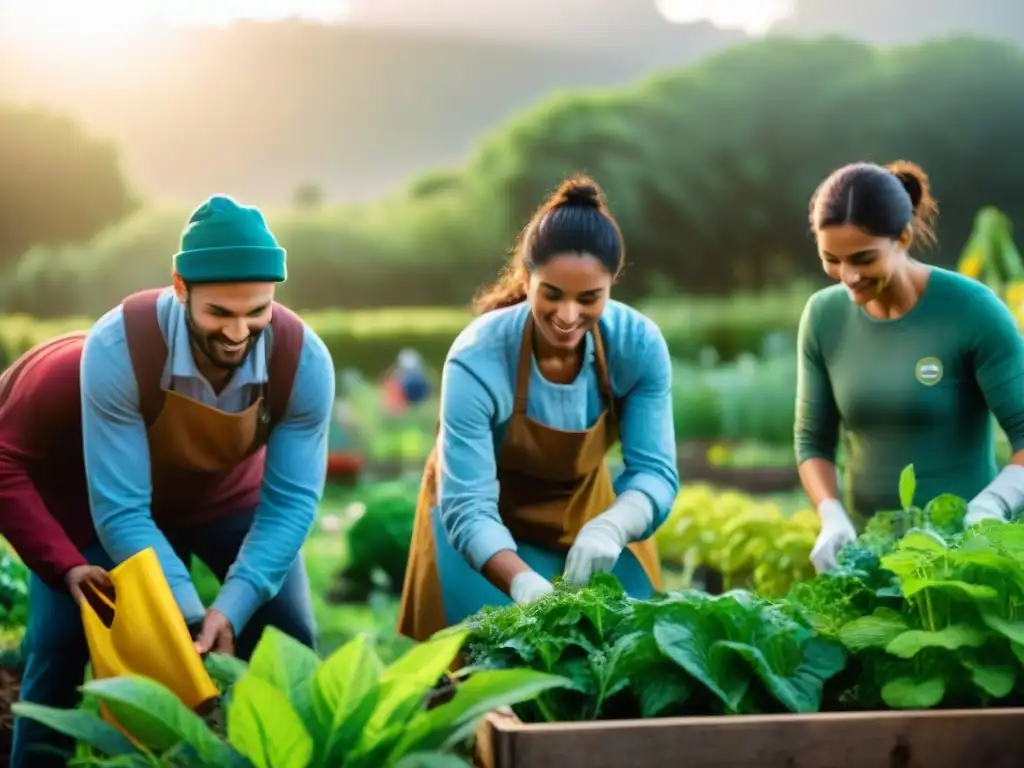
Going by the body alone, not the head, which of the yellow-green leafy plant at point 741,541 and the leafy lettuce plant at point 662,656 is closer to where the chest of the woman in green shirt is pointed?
the leafy lettuce plant

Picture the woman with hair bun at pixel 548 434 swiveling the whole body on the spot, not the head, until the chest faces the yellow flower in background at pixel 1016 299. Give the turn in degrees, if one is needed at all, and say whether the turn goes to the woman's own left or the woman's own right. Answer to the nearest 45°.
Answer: approximately 135° to the woman's own left

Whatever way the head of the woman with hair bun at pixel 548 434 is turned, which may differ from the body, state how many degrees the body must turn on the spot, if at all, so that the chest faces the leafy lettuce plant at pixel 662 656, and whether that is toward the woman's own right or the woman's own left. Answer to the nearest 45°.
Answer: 0° — they already face it

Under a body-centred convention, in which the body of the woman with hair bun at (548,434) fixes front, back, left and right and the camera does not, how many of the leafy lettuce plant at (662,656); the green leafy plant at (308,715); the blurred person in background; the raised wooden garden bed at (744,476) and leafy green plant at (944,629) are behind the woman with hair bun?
2

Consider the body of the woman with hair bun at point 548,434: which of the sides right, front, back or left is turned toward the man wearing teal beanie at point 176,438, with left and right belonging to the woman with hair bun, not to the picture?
right

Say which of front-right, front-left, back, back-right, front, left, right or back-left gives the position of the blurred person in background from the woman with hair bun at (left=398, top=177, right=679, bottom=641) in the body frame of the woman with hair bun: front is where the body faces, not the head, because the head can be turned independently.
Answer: back

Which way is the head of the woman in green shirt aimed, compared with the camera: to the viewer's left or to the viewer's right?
to the viewer's left

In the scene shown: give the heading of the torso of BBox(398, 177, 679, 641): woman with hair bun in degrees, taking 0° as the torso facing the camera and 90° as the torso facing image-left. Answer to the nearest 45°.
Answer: approximately 0°

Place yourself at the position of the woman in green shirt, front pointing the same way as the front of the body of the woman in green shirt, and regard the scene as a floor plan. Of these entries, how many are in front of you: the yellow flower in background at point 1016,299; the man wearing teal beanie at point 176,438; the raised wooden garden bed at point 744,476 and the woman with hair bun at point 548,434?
2

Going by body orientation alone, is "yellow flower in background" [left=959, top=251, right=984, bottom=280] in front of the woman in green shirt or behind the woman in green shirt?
behind
